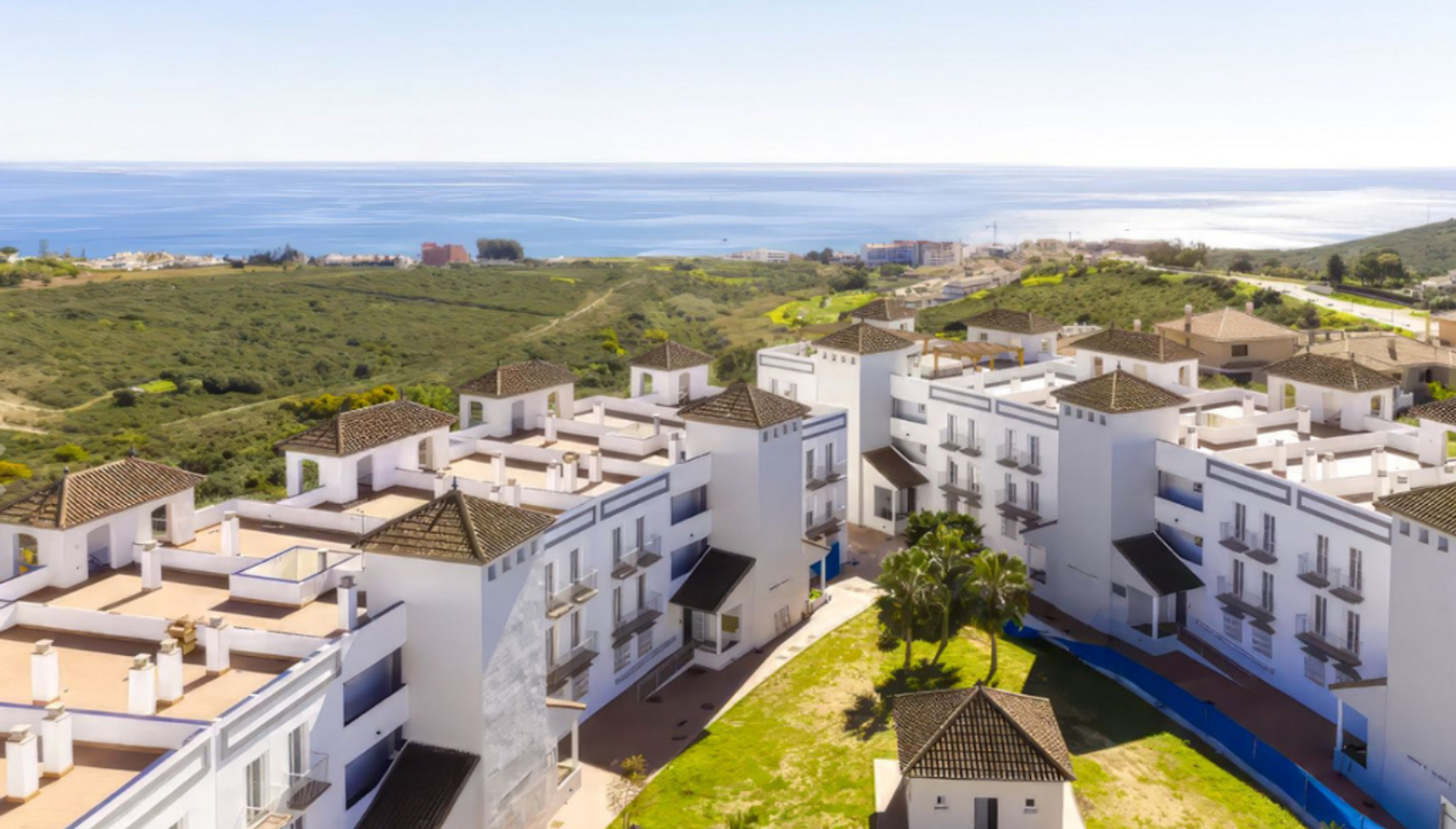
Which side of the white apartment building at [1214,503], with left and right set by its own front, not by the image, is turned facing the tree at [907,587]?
front

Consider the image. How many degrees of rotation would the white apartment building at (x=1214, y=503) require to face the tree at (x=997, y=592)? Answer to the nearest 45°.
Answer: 0° — it already faces it

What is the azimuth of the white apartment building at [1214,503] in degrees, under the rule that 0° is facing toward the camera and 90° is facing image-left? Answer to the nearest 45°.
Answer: approximately 45°

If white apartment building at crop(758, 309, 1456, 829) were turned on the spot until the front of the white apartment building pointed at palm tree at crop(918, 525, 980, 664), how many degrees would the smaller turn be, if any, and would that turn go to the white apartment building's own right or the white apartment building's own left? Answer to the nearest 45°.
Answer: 0° — it already faces it

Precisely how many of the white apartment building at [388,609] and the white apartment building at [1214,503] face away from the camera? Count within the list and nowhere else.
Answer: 0

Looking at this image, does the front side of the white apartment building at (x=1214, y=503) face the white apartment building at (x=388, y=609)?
yes

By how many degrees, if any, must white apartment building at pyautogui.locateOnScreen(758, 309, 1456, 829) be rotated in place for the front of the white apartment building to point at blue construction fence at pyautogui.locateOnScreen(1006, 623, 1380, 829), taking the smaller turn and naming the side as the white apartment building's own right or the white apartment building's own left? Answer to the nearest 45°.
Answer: approximately 45° to the white apartment building's own left

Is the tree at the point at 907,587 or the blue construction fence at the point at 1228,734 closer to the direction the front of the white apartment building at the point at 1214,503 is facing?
the tree
